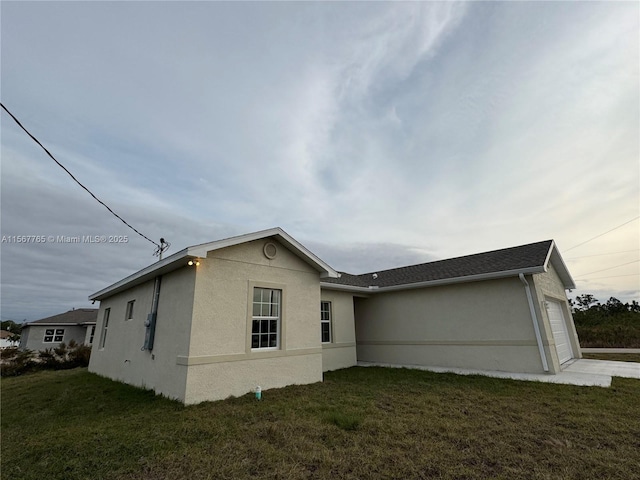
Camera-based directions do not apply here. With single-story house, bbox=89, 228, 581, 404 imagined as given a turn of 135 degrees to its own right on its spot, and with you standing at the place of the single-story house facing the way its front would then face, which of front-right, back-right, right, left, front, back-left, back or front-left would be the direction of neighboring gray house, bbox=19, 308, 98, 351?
front-right

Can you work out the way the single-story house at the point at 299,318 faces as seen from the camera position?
facing the viewer and to the right of the viewer

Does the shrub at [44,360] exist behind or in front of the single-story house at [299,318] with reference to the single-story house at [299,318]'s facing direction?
behind
